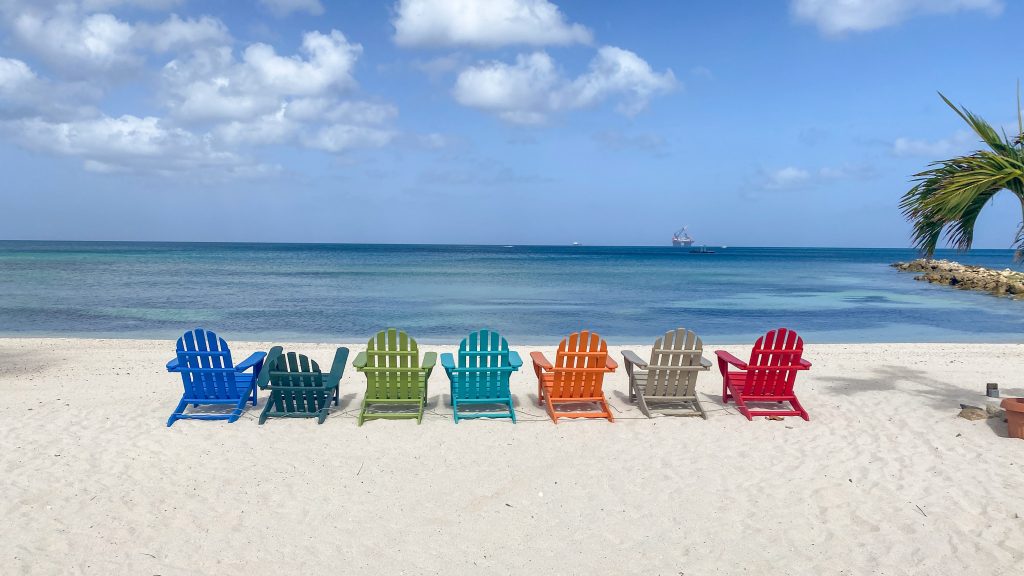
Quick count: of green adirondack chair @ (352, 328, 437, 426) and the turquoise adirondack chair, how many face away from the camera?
2

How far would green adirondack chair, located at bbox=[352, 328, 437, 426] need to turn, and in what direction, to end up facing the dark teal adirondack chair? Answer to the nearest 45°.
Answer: approximately 90° to its left

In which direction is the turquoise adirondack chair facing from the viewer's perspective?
away from the camera

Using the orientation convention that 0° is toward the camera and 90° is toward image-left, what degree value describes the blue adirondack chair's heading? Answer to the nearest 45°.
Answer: approximately 225°

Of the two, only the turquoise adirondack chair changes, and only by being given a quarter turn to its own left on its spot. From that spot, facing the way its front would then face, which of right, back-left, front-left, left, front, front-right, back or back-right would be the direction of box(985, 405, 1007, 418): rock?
back

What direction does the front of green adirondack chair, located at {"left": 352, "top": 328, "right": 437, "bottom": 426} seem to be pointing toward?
away from the camera

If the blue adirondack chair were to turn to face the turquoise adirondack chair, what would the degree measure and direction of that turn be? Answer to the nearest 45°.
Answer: approximately 45° to its right

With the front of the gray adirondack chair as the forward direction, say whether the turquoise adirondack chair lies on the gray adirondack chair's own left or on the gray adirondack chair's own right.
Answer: on the gray adirondack chair's own left

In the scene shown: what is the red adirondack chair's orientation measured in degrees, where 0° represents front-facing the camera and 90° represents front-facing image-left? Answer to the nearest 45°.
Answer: approximately 135°

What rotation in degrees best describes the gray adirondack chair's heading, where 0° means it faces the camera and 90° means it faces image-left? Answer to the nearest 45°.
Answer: approximately 135°

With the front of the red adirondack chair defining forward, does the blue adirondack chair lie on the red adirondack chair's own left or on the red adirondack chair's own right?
on the red adirondack chair's own left

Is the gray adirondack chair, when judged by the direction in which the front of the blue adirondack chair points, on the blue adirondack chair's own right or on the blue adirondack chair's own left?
on the blue adirondack chair's own right
